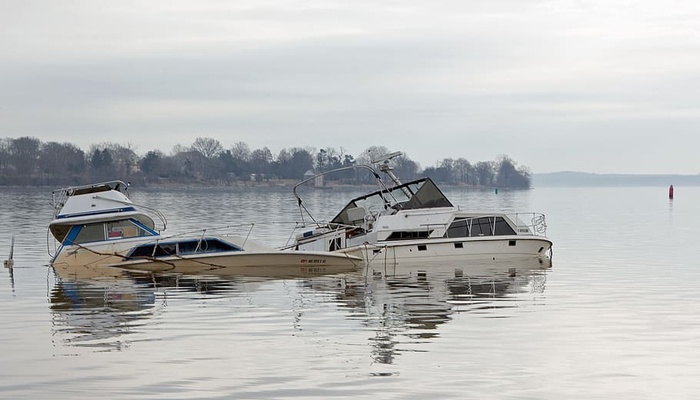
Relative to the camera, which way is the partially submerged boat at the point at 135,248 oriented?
to the viewer's right

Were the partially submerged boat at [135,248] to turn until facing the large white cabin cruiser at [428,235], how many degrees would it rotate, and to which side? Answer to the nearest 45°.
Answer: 0° — it already faces it
